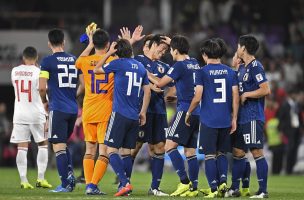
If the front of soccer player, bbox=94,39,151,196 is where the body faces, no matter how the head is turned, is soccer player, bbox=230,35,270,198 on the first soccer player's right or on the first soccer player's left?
on the first soccer player's right

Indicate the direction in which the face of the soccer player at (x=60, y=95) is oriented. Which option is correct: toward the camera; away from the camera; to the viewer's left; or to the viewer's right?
away from the camera

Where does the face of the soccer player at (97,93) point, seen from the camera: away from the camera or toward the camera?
away from the camera

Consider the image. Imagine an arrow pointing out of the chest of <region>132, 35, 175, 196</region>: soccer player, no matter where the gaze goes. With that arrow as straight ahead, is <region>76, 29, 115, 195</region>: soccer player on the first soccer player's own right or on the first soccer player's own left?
on the first soccer player's own right

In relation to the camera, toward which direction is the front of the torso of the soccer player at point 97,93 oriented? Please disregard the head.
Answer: away from the camera

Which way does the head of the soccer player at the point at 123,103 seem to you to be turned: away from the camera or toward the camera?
away from the camera

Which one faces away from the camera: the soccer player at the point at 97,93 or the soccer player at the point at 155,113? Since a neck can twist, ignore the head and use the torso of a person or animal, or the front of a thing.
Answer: the soccer player at the point at 97,93

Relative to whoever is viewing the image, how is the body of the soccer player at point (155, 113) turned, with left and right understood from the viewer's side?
facing the viewer and to the right of the viewer

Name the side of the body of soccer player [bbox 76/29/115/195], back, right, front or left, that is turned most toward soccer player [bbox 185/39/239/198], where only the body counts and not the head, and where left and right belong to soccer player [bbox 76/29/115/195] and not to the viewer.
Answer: right

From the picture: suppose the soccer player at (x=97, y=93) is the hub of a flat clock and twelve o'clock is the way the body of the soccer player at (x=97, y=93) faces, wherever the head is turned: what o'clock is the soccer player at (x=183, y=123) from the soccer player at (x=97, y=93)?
the soccer player at (x=183, y=123) is roughly at 3 o'clock from the soccer player at (x=97, y=93).

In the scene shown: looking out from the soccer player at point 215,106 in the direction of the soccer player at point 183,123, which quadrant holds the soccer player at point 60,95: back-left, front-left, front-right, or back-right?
front-left
